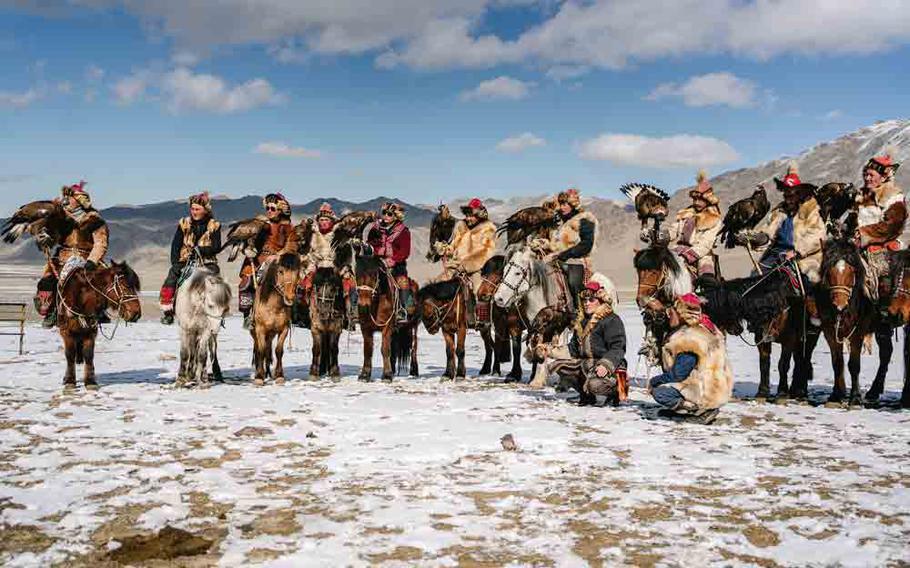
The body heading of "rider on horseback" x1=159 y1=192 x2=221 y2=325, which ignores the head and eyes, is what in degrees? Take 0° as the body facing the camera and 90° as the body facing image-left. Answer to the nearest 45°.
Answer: approximately 0°

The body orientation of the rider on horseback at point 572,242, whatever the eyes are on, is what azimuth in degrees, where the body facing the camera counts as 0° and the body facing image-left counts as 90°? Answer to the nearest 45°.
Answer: approximately 45°

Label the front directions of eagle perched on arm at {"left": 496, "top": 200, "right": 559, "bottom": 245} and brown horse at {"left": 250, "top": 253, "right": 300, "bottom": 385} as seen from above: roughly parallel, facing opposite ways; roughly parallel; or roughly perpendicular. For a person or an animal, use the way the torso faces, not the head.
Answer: roughly perpendicular

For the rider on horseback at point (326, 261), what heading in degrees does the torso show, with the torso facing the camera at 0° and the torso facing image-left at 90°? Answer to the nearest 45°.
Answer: approximately 0°

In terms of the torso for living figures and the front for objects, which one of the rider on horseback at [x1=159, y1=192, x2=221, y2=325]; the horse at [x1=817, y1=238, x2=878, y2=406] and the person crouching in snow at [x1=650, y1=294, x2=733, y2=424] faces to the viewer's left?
the person crouching in snow

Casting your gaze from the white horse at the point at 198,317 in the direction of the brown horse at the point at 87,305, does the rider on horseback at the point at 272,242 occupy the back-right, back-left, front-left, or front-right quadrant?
back-right

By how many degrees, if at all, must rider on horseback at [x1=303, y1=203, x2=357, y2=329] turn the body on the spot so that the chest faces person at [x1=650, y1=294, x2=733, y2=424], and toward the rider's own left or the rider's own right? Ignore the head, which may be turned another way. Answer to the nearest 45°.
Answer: approximately 45° to the rider's own left

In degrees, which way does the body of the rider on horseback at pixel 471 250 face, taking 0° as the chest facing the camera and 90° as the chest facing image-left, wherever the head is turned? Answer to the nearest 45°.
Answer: approximately 45°

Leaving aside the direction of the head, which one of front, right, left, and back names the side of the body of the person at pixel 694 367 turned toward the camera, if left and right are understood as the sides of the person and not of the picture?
left
